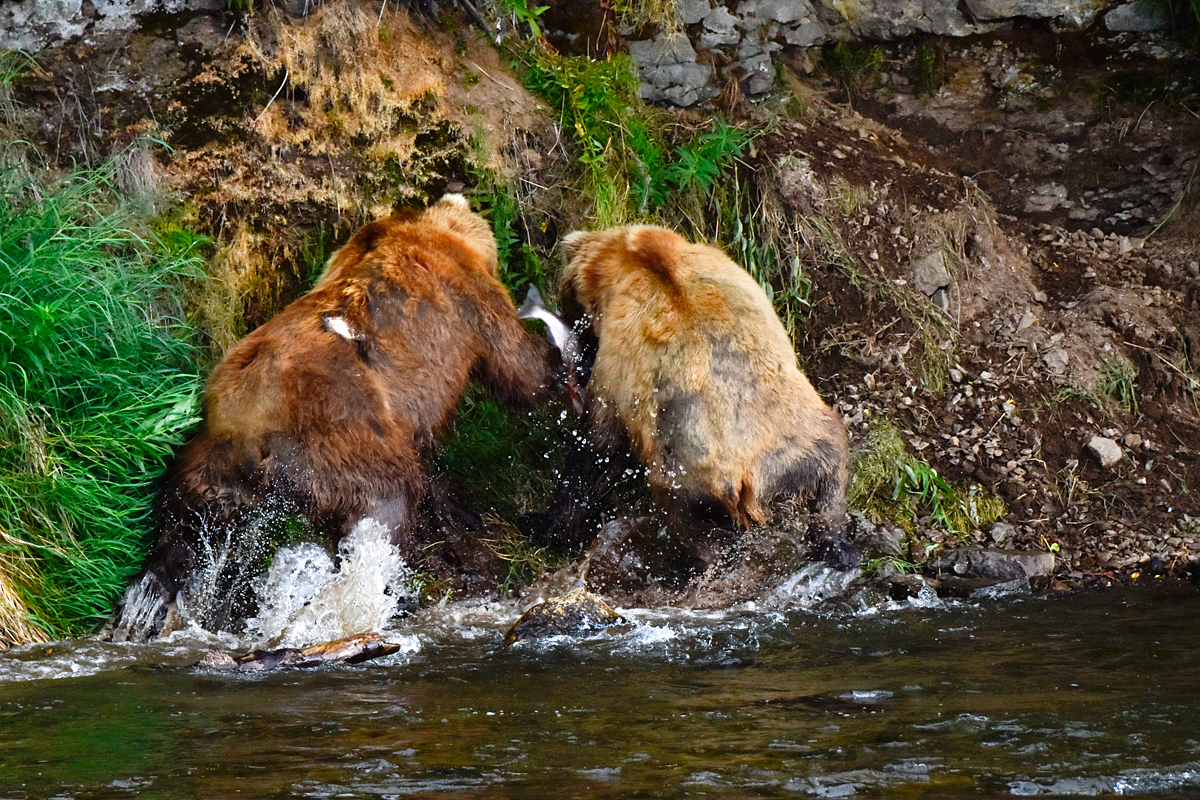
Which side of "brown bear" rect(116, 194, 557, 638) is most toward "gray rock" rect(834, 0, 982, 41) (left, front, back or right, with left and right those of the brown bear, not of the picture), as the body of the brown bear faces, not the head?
front

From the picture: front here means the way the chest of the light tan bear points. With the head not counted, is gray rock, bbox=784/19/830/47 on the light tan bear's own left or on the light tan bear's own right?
on the light tan bear's own right

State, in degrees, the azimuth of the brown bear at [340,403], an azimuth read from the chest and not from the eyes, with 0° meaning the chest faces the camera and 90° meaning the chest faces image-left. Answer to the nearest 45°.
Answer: approximately 225°

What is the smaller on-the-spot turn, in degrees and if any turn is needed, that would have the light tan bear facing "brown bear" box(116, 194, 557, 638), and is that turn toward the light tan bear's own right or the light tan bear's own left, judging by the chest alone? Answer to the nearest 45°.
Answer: approximately 45° to the light tan bear's own left

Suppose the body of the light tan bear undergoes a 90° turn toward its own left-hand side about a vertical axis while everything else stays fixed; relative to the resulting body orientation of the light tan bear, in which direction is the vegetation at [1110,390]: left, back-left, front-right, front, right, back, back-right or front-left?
back

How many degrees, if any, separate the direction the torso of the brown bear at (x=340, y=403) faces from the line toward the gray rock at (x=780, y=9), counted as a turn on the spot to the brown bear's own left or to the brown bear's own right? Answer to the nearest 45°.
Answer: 0° — it already faces it

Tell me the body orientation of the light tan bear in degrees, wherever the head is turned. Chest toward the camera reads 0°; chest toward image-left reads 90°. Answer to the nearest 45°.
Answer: approximately 135°

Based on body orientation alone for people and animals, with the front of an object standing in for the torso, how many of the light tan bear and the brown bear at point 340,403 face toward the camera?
0

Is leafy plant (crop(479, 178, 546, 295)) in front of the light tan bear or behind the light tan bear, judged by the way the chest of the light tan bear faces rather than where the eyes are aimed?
in front

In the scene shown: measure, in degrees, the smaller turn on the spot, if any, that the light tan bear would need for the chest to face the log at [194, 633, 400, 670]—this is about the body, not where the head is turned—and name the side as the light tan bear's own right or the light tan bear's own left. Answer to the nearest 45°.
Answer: approximately 90° to the light tan bear's own left
